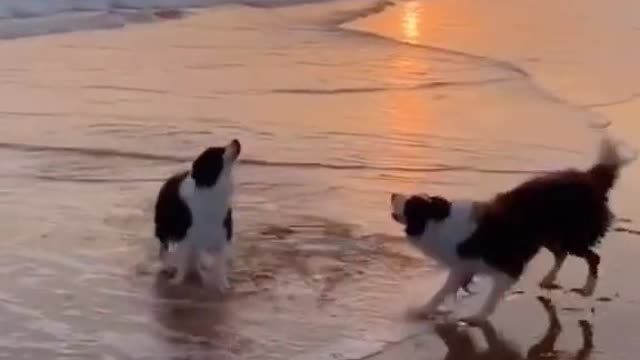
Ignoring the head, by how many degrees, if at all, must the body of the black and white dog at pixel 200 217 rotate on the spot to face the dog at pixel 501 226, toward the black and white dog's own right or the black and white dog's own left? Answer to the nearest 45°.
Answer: approximately 45° to the black and white dog's own left

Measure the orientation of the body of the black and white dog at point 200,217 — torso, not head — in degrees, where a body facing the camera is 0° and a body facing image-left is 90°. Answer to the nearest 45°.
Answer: approximately 315°
